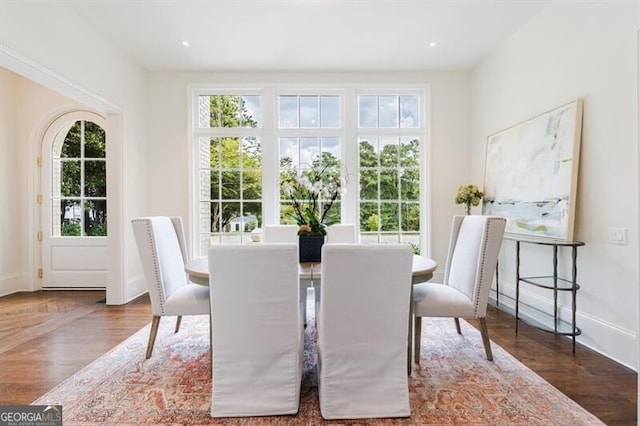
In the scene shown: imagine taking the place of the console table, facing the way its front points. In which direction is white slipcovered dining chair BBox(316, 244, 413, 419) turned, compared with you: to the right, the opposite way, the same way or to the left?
to the right

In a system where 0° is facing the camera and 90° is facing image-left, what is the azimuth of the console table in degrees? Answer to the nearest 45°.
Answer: approximately 45°

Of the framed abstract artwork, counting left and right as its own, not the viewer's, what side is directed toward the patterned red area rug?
front

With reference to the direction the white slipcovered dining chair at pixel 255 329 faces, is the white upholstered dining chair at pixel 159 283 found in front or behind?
in front

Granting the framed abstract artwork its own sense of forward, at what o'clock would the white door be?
The white door is roughly at 1 o'clock from the framed abstract artwork.

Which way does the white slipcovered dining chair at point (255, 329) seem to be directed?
away from the camera

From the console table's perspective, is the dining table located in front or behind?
in front

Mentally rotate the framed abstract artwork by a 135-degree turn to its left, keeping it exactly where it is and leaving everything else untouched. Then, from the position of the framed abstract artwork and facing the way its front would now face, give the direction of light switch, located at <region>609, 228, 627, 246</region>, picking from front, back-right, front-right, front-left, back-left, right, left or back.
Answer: front-right

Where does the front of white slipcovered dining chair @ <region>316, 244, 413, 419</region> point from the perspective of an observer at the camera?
facing away from the viewer

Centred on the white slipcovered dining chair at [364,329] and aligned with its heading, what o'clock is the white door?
The white door is roughly at 10 o'clock from the white slipcovered dining chair.

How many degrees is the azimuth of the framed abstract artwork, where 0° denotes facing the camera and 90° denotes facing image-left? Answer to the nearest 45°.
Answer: approximately 45°

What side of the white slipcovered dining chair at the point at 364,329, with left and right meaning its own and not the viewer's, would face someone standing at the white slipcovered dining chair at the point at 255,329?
left

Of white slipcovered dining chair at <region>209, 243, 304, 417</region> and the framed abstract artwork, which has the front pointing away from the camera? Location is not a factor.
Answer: the white slipcovered dining chair

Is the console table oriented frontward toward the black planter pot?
yes

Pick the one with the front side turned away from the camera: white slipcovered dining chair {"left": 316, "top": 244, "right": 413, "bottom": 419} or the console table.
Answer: the white slipcovered dining chair

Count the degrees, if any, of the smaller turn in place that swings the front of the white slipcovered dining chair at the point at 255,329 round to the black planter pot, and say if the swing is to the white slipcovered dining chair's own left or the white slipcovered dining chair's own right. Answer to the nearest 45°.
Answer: approximately 45° to the white slipcovered dining chair's own right
